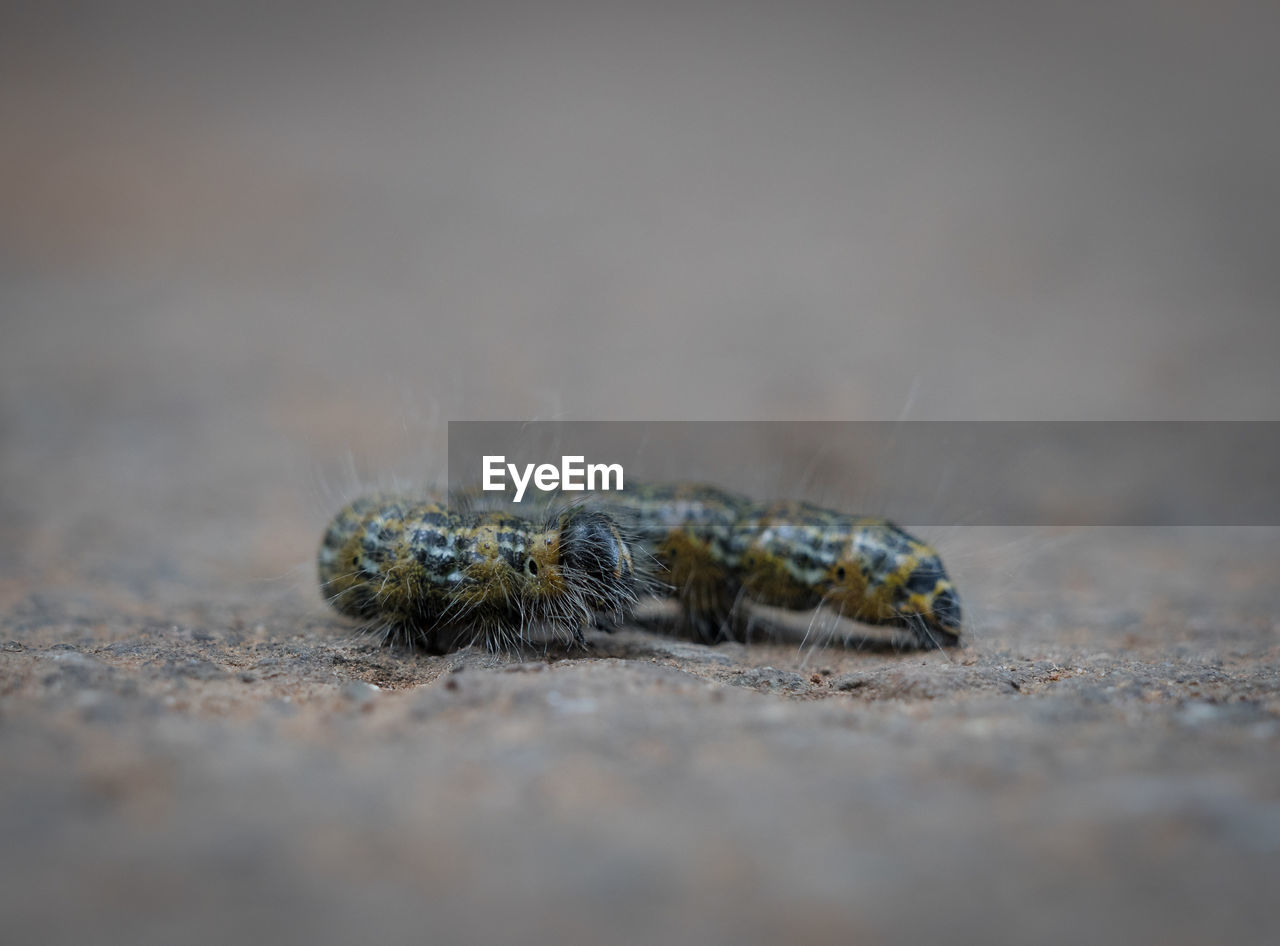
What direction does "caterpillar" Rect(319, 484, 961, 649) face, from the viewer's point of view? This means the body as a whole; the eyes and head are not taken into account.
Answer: to the viewer's right
